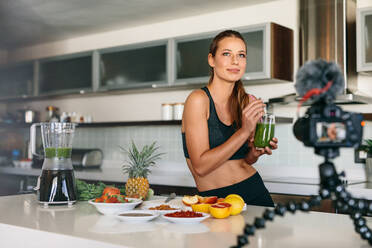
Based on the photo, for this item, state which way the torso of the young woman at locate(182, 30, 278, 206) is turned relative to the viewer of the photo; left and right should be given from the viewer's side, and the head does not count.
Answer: facing the viewer and to the right of the viewer

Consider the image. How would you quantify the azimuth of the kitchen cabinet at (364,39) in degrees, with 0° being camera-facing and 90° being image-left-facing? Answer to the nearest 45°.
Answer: approximately 45°

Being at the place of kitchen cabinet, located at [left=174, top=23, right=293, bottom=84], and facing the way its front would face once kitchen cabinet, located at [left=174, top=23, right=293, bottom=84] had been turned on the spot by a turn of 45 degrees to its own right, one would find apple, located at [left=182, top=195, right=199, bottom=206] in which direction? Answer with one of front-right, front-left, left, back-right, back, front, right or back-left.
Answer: left

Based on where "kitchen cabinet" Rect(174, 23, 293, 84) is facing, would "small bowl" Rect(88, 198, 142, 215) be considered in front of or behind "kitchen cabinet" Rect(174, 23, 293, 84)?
in front

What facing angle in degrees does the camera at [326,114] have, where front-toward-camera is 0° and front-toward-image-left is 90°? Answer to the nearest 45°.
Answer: approximately 135°

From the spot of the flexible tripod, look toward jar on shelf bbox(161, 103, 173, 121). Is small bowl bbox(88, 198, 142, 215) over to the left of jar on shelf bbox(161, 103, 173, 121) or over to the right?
left

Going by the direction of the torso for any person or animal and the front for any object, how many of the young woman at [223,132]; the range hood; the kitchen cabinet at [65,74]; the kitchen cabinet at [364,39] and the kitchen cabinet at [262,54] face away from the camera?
0

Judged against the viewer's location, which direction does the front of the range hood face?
facing the viewer and to the left of the viewer

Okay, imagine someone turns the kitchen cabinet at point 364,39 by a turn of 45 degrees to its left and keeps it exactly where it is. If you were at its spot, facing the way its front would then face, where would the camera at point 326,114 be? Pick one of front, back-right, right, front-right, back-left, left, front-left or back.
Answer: front

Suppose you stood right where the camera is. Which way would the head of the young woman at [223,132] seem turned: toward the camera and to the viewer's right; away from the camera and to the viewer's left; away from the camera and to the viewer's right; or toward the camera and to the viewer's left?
toward the camera and to the viewer's right

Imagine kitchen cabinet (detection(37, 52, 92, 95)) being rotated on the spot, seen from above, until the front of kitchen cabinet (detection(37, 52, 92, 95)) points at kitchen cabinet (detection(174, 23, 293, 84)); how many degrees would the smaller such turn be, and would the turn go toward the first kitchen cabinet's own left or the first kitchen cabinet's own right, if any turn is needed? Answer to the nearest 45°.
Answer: approximately 90° to the first kitchen cabinet's own left

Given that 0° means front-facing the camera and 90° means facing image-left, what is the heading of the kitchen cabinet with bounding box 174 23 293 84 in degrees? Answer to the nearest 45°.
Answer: approximately 45°

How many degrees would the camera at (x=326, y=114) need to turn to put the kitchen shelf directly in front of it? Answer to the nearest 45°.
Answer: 0° — it already faces it

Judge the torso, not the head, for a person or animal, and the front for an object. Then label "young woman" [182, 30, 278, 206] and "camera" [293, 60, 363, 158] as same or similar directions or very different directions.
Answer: very different directions
